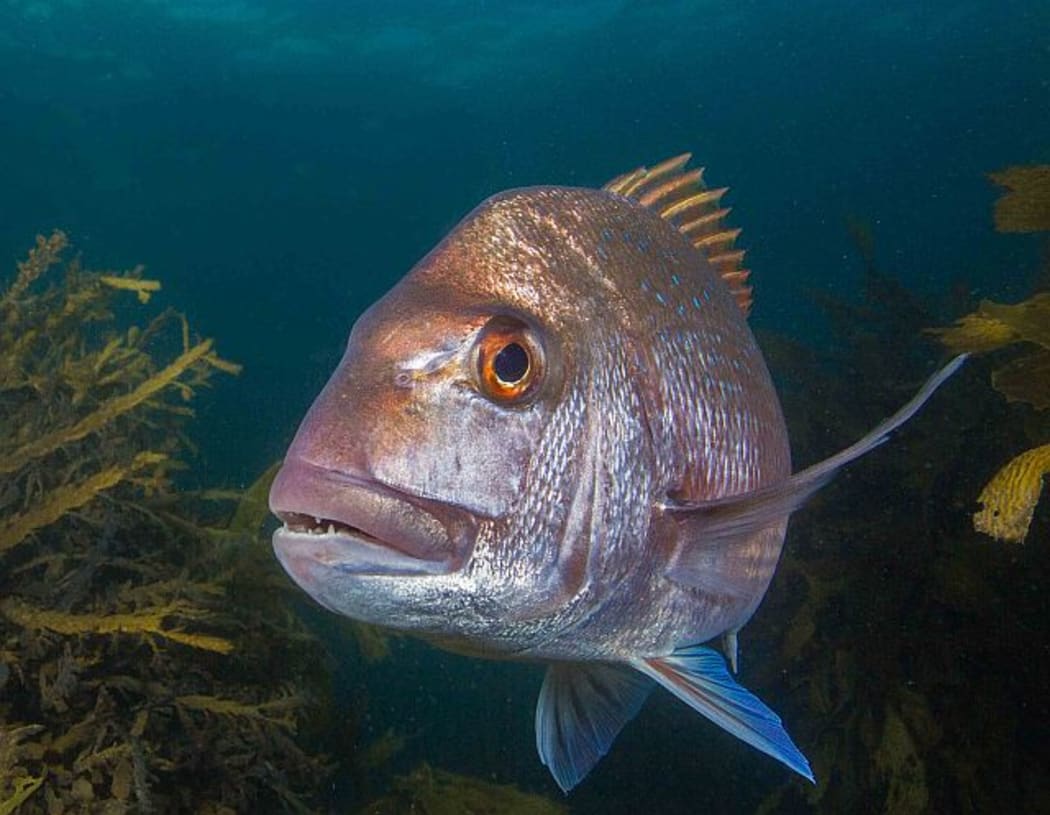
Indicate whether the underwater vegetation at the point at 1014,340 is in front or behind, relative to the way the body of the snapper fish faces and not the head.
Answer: behind

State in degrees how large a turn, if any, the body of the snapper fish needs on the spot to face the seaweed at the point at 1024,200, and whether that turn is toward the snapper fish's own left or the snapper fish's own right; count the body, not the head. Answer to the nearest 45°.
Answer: approximately 180°

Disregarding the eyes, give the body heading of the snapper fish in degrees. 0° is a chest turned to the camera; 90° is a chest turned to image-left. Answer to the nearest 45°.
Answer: approximately 45°

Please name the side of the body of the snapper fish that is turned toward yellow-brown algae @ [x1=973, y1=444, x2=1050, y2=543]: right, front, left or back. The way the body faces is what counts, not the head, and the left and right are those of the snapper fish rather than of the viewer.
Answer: back

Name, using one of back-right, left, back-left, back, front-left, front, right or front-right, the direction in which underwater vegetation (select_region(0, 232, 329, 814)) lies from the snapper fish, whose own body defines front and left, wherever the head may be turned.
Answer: right

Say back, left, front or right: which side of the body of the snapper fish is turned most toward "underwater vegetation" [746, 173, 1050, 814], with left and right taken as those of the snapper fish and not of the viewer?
back
